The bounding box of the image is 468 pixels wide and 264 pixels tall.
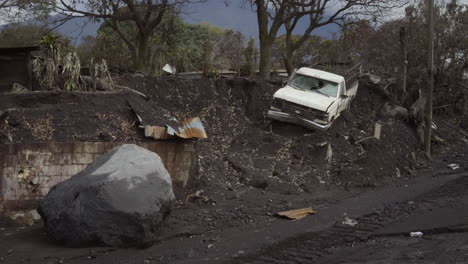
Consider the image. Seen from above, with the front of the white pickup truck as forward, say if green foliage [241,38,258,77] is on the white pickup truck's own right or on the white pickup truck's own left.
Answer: on the white pickup truck's own right

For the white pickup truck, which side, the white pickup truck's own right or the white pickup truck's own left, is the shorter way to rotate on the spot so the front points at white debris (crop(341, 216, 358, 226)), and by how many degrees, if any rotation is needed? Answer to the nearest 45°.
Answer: approximately 45° to the white pickup truck's own left

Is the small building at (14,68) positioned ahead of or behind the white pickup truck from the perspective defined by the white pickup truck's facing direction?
ahead

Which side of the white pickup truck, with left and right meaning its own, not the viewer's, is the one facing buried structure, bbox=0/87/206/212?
front

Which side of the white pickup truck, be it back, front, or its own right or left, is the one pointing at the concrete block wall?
front

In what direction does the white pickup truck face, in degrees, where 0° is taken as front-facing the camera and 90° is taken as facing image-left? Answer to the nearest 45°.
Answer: approximately 45°

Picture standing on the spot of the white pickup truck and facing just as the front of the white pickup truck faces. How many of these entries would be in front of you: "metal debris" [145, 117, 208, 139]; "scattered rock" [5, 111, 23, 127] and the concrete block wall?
3

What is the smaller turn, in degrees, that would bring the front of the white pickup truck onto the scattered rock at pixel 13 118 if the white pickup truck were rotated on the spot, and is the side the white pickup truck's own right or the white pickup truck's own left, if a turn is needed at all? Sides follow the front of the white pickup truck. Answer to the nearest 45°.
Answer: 0° — it already faces it

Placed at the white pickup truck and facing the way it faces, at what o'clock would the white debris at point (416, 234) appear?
The white debris is roughly at 10 o'clock from the white pickup truck.

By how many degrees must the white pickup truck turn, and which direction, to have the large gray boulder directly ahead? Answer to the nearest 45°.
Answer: approximately 45° to its left

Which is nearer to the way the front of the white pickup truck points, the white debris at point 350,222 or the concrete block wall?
the concrete block wall

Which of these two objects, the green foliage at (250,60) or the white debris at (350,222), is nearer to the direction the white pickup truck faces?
the white debris
